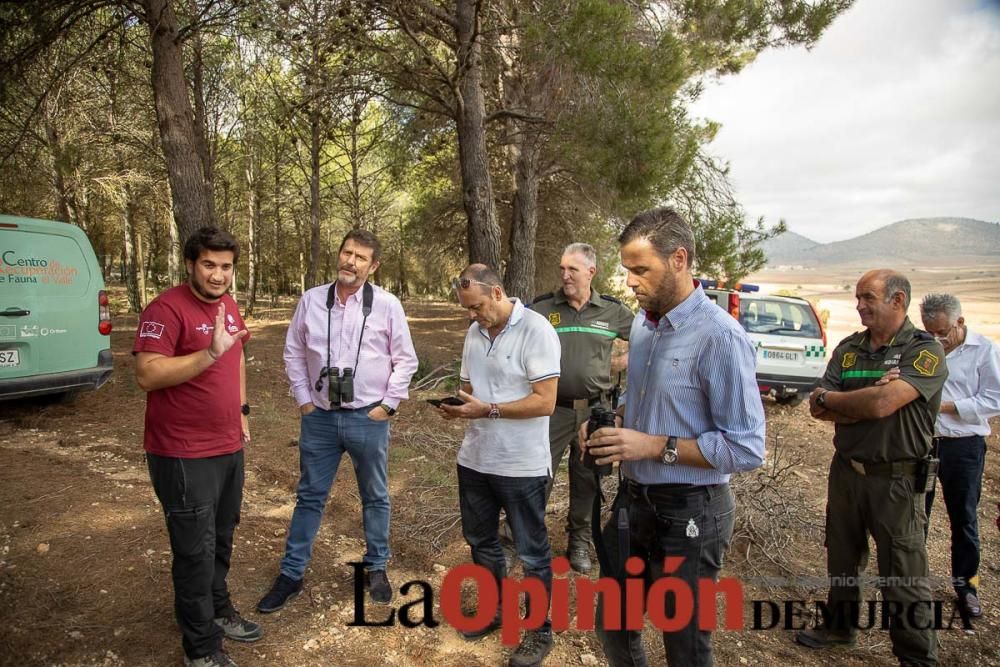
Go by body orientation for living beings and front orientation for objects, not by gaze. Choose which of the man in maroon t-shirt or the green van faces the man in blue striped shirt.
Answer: the man in maroon t-shirt

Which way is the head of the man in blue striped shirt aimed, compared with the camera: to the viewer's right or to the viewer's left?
to the viewer's left

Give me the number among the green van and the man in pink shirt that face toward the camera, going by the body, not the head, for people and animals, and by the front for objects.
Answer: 1

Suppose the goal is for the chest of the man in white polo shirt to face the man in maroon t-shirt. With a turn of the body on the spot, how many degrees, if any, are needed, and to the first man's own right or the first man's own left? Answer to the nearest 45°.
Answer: approximately 45° to the first man's own right

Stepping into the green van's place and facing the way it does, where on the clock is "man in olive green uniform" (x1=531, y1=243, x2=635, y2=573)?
The man in olive green uniform is roughly at 5 o'clock from the green van.

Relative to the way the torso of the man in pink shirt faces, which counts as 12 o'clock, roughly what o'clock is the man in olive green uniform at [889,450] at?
The man in olive green uniform is roughly at 10 o'clock from the man in pink shirt.

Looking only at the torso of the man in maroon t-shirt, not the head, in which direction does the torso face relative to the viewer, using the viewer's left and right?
facing the viewer and to the right of the viewer

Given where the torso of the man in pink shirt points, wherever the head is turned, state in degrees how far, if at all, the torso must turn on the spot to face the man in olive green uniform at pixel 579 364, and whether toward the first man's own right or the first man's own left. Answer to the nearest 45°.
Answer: approximately 90° to the first man's own left

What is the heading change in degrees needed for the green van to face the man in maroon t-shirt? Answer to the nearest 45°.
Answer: approximately 180°

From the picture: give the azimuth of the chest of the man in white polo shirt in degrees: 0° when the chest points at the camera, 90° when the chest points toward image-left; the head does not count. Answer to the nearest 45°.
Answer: approximately 45°

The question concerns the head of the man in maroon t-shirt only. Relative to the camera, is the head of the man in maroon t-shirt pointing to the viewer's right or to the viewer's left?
to the viewer's right

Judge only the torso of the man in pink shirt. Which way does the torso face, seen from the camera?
toward the camera

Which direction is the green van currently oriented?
away from the camera

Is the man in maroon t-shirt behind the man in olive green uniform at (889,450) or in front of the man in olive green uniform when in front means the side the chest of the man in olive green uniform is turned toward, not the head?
in front

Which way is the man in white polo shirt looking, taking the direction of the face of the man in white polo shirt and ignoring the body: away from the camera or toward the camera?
toward the camera

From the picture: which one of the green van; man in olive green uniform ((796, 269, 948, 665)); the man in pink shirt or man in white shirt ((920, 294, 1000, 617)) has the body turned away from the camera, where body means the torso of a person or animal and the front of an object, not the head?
the green van

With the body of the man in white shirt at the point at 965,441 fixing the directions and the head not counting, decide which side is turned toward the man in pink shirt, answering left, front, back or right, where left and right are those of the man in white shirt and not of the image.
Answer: front

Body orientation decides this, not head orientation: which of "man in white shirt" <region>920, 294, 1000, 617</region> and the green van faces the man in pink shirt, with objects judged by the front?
the man in white shirt
